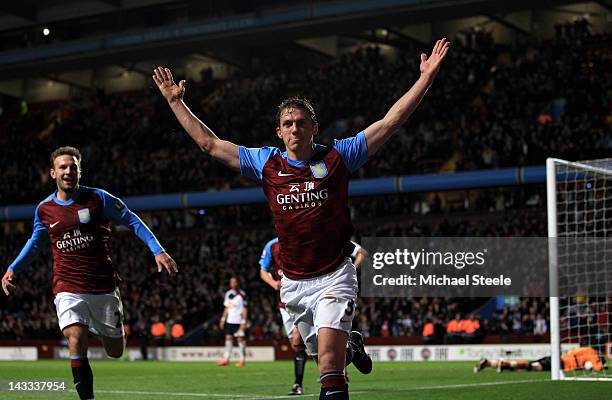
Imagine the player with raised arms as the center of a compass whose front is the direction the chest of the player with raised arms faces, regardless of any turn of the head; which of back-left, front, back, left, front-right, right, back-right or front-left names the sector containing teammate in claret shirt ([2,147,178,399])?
back-right

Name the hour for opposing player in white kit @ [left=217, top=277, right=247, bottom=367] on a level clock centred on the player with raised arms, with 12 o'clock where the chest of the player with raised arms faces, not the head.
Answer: The opposing player in white kit is roughly at 6 o'clock from the player with raised arms.

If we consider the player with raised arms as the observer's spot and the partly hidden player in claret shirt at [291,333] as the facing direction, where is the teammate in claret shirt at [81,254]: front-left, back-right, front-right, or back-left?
front-left

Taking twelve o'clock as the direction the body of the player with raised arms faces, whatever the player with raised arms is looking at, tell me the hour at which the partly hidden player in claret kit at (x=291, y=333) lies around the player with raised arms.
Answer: The partly hidden player in claret kit is roughly at 6 o'clock from the player with raised arms.

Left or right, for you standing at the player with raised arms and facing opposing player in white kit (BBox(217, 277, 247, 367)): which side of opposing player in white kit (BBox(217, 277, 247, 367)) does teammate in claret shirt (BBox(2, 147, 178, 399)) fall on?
left

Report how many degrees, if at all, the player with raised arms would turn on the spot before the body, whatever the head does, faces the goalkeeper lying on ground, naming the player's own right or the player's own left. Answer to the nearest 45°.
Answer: approximately 135° to the player's own left

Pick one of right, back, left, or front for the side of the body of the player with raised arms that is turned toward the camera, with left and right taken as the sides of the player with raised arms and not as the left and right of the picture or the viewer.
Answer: front

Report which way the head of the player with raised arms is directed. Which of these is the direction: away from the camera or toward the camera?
toward the camera
